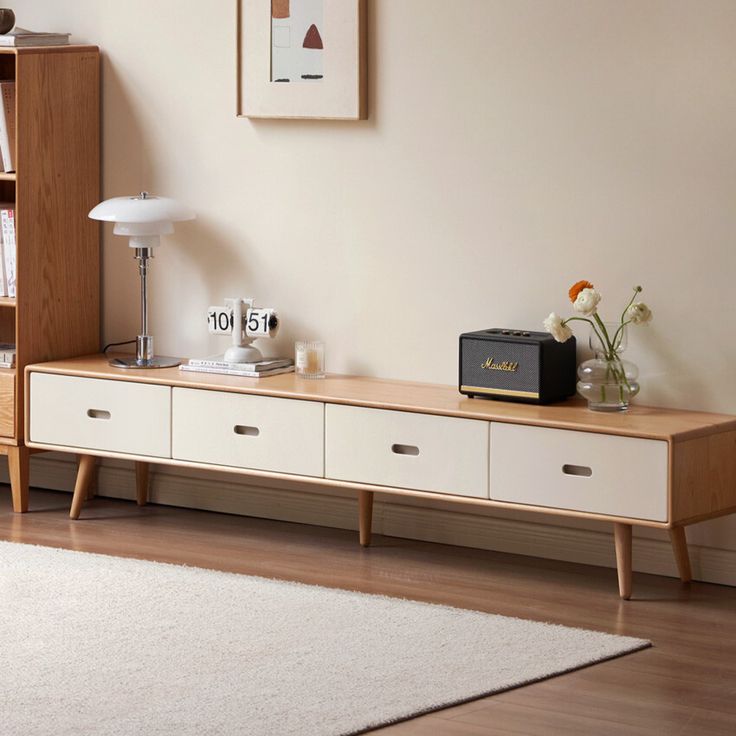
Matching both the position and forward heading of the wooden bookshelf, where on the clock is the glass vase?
The glass vase is roughly at 9 o'clock from the wooden bookshelf.

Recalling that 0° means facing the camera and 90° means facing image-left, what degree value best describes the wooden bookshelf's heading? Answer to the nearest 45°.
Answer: approximately 45°

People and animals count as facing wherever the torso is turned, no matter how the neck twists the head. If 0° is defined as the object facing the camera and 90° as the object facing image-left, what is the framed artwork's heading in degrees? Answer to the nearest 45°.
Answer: approximately 45°

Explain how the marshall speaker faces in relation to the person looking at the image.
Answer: facing the viewer and to the left of the viewer

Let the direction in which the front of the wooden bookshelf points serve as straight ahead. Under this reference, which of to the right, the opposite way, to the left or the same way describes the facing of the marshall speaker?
the same way

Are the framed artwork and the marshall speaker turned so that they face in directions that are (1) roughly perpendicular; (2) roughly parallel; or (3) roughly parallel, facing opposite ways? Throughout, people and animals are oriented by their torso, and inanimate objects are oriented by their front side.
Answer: roughly parallel

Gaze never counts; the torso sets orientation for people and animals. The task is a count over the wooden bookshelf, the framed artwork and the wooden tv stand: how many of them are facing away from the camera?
0

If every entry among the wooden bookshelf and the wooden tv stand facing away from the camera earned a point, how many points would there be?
0

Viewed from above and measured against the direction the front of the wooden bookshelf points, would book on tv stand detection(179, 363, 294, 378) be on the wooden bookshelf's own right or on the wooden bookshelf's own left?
on the wooden bookshelf's own left

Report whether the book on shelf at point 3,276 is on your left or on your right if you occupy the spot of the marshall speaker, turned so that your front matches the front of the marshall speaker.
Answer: on your right

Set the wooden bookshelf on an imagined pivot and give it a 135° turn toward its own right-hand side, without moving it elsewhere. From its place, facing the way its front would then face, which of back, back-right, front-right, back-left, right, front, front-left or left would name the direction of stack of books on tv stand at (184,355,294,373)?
back-right

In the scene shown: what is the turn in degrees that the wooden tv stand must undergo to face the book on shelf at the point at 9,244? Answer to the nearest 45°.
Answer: approximately 90° to its right

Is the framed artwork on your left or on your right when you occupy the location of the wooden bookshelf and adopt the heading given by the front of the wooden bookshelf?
on your left

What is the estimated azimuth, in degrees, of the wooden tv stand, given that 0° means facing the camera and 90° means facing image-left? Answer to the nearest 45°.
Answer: approximately 45°

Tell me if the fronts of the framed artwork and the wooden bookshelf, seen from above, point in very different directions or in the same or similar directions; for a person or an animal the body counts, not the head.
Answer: same or similar directions
